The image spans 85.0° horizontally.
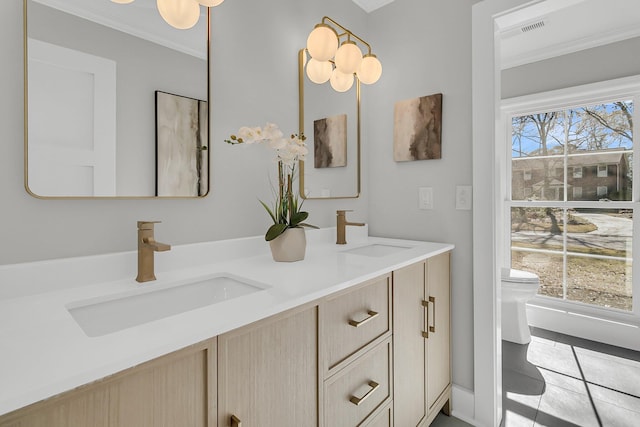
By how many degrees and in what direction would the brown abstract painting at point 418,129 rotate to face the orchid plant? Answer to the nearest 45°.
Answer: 0° — it already faces it

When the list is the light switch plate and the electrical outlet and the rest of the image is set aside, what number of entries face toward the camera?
2

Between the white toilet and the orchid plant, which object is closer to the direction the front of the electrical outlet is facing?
the orchid plant

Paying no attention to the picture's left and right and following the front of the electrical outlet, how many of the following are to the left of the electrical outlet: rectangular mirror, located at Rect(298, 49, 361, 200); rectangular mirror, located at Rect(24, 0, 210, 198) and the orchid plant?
0

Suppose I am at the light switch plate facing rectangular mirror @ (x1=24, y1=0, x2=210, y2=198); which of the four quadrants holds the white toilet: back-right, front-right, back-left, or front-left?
back-right

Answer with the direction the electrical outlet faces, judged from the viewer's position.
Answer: facing the viewer

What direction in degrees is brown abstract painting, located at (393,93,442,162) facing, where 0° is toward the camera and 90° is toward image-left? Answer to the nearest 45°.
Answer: approximately 45°

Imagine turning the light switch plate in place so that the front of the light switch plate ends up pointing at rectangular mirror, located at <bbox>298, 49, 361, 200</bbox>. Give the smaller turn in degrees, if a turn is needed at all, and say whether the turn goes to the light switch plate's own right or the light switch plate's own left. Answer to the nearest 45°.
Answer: approximately 90° to the light switch plate's own right

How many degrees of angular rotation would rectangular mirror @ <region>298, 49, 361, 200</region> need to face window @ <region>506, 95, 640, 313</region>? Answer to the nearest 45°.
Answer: approximately 90° to its left

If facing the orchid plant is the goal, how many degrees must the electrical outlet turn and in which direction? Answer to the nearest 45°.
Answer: approximately 45° to its right

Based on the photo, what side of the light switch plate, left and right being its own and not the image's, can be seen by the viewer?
front
